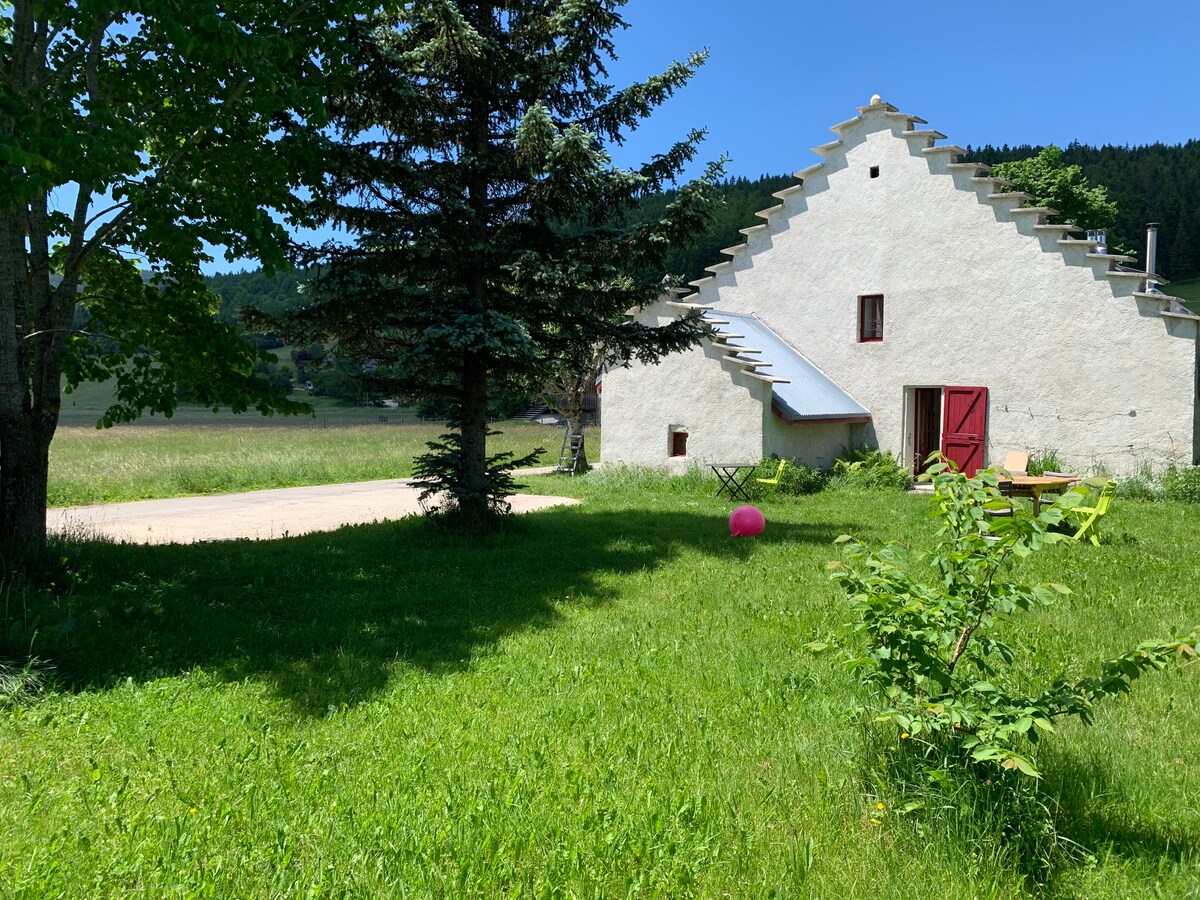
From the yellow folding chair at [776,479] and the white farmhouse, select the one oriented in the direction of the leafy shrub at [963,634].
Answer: the white farmhouse

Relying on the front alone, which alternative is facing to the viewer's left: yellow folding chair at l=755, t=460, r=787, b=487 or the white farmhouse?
the yellow folding chair

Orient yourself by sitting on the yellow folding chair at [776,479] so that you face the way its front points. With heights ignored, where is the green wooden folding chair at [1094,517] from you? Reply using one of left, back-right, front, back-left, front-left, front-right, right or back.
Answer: back-left

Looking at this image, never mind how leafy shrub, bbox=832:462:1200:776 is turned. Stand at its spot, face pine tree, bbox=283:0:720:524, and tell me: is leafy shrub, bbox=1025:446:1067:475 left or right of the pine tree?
right

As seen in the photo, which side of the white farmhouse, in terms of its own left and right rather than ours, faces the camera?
front

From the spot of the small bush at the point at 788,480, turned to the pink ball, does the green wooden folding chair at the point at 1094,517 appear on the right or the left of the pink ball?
left

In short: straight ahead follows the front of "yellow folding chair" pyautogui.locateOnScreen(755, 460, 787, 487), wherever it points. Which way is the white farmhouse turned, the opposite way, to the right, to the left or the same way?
to the left

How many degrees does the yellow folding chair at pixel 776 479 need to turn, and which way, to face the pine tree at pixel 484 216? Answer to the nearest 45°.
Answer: approximately 45° to its left

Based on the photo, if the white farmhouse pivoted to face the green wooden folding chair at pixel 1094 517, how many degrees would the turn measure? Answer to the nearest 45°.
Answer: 0° — it already faces it

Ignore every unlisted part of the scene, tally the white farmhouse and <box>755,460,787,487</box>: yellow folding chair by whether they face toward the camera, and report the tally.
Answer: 1

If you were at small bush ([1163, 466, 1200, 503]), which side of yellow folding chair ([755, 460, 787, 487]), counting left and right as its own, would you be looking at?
back

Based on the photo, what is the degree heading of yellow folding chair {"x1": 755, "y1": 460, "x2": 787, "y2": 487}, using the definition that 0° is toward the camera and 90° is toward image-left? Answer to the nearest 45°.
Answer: approximately 90°
